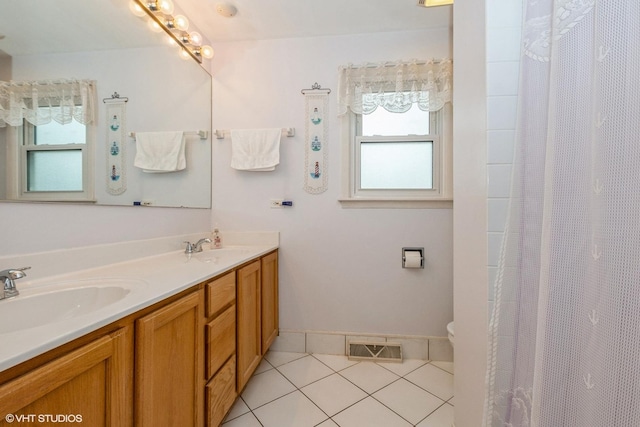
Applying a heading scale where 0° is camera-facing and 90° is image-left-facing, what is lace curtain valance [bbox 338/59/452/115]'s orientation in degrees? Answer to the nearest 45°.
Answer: approximately 0°

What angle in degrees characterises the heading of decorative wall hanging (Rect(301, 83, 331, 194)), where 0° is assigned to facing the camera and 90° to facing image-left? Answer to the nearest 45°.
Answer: approximately 0°

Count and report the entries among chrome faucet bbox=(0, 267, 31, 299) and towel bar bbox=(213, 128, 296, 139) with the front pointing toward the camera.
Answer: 1

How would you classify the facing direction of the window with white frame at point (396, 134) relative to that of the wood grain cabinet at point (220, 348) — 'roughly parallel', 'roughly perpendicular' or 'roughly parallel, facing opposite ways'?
roughly perpendicular

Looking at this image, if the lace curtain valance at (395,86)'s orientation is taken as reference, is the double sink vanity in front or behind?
in front

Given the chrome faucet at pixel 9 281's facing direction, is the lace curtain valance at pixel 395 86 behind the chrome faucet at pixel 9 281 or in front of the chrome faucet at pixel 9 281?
in front

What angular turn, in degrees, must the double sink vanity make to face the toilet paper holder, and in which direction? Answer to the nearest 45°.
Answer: approximately 45° to its left
